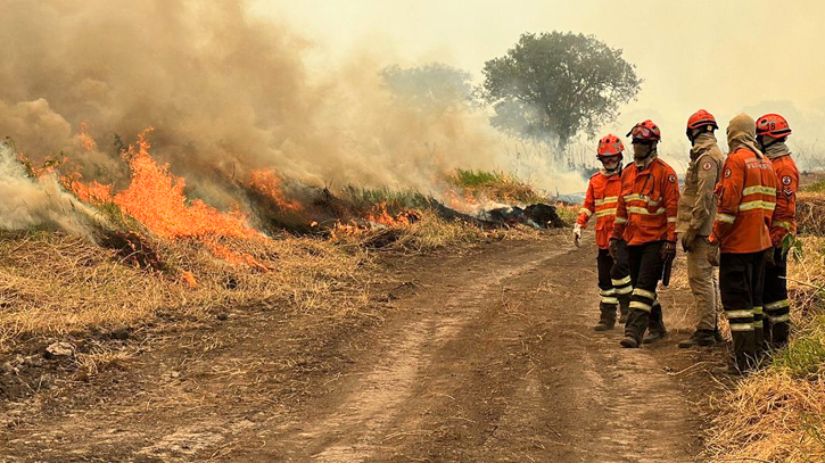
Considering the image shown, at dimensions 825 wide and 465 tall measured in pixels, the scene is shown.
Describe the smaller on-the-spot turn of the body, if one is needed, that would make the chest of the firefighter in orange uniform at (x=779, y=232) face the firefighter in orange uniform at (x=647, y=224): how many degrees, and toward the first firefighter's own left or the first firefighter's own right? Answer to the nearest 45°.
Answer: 0° — they already face them

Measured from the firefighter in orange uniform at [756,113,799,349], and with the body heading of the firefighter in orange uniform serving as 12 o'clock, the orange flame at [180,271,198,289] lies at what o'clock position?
The orange flame is roughly at 12 o'clock from the firefighter in orange uniform.

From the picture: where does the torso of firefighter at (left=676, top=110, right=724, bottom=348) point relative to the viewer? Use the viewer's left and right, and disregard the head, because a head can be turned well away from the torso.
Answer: facing to the left of the viewer

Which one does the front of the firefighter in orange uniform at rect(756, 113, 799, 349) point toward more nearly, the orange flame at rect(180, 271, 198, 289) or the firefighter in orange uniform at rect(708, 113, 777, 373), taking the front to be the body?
the orange flame

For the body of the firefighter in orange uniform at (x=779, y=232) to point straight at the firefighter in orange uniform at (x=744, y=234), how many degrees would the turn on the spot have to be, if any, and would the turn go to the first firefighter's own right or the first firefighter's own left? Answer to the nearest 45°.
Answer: approximately 90° to the first firefighter's own left

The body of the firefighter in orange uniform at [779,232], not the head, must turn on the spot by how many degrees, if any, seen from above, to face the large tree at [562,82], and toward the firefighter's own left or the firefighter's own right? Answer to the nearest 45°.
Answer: approximately 90° to the firefighter's own right

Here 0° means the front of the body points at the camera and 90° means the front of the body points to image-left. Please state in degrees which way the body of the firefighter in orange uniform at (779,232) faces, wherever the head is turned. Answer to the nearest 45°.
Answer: approximately 90°

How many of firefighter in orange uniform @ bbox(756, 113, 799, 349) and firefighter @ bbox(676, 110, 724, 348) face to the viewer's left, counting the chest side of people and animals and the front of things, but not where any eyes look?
2

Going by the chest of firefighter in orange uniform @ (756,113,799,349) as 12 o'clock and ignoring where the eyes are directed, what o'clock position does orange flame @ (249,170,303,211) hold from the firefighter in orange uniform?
The orange flame is roughly at 1 o'clock from the firefighter in orange uniform.

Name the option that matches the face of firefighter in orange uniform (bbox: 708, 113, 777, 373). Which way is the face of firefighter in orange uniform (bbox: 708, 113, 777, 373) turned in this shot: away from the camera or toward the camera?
away from the camera

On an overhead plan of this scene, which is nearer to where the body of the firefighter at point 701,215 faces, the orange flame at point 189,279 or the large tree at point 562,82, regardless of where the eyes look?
the orange flame

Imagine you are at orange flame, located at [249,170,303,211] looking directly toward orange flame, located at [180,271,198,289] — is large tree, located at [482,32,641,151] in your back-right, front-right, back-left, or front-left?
back-left

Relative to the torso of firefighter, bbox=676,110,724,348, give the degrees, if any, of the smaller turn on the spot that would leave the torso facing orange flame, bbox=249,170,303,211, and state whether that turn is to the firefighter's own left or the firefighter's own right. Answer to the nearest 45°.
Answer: approximately 45° to the firefighter's own right

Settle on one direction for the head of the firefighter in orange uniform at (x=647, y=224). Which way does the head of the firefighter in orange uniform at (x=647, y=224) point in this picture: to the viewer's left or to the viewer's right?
to the viewer's left
